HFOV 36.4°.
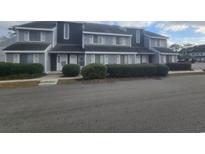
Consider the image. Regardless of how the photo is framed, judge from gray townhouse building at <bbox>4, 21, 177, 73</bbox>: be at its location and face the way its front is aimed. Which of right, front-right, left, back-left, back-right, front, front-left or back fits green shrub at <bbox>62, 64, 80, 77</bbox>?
front

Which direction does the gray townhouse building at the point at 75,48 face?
toward the camera

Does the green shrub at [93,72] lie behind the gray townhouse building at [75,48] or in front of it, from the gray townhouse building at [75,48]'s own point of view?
in front

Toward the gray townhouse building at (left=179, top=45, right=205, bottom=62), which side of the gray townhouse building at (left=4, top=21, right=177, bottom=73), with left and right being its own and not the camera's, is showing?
left

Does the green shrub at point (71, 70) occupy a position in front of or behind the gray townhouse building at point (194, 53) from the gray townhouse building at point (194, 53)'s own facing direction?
in front

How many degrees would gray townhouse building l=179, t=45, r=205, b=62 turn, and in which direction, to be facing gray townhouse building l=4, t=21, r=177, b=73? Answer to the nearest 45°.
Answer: approximately 45° to its right

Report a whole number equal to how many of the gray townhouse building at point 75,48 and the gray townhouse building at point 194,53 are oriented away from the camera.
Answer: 0

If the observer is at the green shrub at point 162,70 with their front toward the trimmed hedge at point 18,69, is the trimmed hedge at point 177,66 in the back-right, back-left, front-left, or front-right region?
back-right

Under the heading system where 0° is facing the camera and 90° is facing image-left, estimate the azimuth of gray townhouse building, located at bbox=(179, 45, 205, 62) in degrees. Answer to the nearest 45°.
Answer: approximately 45°
